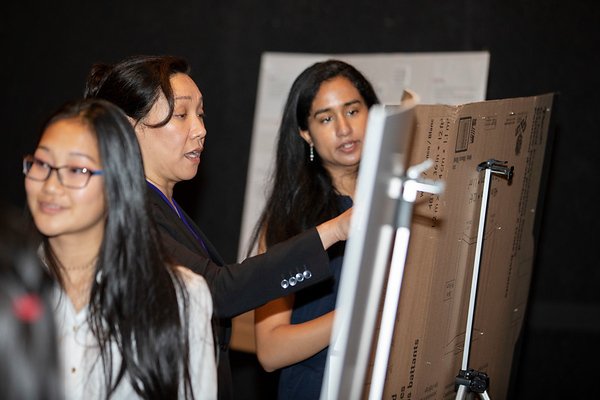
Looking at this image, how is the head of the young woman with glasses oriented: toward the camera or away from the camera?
toward the camera

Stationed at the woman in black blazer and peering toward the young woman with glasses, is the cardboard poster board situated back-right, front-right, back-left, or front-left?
back-left

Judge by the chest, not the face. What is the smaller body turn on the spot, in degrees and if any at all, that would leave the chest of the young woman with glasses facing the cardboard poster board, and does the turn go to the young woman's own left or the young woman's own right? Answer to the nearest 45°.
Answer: approximately 135° to the young woman's own left

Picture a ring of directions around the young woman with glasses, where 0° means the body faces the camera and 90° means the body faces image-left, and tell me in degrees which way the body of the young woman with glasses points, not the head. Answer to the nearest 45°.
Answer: approximately 45°
